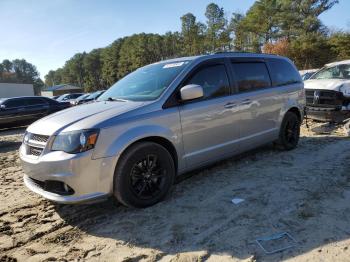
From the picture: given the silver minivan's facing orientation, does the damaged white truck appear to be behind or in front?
behind

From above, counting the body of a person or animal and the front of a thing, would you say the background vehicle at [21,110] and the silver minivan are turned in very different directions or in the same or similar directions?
same or similar directions

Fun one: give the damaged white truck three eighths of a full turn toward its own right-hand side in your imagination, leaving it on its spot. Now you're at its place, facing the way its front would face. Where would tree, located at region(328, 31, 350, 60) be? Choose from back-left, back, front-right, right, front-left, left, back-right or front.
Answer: front

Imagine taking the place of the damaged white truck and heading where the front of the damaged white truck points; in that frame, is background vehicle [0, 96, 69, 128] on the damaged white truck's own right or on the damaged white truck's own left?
on the damaged white truck's own right

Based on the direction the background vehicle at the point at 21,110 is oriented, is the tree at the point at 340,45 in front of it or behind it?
behind

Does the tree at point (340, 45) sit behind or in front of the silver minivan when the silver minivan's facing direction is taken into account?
behind

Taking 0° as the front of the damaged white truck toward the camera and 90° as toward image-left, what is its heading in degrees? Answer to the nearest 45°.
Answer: approximately 45°

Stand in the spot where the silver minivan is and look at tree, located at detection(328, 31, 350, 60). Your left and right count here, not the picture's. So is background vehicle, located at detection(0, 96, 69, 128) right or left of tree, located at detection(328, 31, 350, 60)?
left

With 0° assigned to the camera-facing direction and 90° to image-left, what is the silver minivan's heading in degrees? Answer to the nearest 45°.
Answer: approximately 45°

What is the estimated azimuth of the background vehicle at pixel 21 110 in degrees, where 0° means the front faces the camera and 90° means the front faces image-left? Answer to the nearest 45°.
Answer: approximately 90°

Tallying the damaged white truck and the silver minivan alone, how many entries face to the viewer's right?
0

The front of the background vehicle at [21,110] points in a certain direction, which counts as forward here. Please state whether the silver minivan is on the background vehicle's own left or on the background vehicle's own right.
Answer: on the background vehicle's own left
